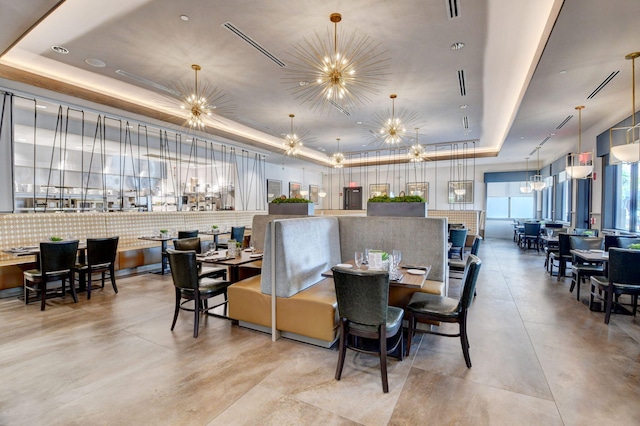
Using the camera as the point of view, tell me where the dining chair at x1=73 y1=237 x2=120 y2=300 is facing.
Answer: facing away from the viewer and to the left of the viewer

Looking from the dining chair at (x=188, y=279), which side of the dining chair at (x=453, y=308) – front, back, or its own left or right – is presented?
front

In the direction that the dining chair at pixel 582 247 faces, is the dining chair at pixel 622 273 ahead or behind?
ahead

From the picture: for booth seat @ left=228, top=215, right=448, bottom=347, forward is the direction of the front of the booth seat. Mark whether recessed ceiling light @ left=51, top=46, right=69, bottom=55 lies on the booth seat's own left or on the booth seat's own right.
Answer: on the booth seat's own right

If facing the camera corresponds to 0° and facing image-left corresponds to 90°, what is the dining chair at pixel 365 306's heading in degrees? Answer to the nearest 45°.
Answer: approximately 225°

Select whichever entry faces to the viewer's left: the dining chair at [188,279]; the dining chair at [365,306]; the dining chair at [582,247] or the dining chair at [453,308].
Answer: the dining chair at [453,308]

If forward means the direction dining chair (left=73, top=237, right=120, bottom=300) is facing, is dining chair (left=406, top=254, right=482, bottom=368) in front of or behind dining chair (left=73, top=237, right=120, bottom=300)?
behind

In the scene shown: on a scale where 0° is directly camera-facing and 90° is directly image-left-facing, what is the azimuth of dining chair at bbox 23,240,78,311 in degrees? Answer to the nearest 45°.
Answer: approximately 135°

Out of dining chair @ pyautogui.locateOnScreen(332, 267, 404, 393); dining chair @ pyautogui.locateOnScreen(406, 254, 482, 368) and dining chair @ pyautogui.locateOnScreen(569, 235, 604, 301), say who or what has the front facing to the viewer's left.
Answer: dining chair @ pyautogui.locateOnScreen(406, 254, 482, 368)
